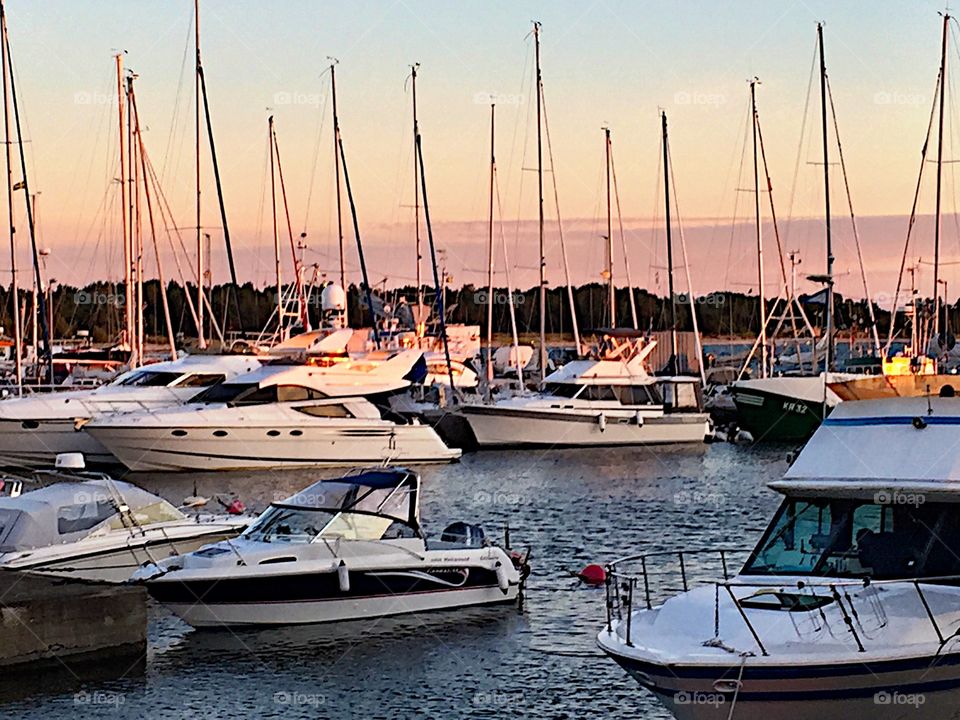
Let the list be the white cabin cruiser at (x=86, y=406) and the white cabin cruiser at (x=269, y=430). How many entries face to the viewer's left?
2

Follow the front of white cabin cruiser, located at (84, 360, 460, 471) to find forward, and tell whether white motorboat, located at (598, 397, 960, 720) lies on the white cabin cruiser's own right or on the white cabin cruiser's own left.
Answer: on the white cabin cruiser's own left

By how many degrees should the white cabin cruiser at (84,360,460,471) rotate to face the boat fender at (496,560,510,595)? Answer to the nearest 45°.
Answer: approximately 90° to its left

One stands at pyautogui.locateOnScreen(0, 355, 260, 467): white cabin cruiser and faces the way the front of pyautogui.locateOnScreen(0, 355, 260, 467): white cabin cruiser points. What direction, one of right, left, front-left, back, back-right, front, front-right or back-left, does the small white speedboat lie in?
left

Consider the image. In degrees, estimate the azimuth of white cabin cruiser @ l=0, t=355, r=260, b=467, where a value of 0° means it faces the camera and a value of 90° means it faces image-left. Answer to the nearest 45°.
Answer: approximately 90°

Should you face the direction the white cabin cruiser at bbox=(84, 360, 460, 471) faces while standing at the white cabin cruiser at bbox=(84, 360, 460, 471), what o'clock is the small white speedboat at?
The small white speedboat is roughly at 9 o'clock from the white cabin cruiser.

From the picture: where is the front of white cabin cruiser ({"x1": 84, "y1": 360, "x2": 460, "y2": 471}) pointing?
to the viewer's left

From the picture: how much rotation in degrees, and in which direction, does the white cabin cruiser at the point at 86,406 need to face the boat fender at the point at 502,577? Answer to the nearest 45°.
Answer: approximately 90° to its left
